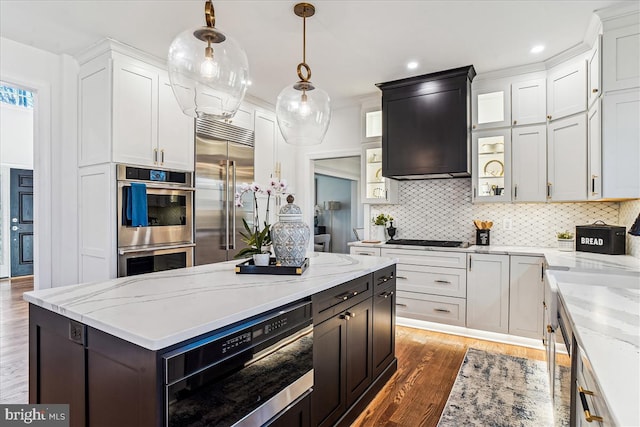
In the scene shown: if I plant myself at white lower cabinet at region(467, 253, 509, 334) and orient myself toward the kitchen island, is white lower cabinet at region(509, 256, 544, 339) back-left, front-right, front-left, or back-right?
back-left

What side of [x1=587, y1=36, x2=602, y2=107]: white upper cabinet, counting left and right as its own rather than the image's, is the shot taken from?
left

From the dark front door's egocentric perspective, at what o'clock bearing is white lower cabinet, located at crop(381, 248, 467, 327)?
The white lower cabinet is roughly at 11 o'clock from the dark front door.

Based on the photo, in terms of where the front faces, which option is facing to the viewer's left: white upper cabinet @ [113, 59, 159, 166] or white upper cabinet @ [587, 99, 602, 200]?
white upper cabinet @ [587, 99, 602, 200]

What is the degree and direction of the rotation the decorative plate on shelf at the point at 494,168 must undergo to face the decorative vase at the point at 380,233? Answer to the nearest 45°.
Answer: approximately 90° to its right

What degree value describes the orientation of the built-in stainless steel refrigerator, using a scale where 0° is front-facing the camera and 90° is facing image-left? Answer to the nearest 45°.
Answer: approximately 315°

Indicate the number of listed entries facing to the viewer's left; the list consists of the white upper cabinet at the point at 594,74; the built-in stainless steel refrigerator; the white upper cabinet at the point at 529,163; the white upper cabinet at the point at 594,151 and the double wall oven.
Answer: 2

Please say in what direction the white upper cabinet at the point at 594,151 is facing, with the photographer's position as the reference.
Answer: facing to the left of the viewer

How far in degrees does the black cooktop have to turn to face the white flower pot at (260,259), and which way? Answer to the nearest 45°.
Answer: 0° — it already faces it

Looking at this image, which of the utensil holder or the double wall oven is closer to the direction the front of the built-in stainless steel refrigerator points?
the utensil holder

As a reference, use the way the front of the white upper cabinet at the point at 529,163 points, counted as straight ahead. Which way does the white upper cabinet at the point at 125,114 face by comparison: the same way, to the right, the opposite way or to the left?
to the left
